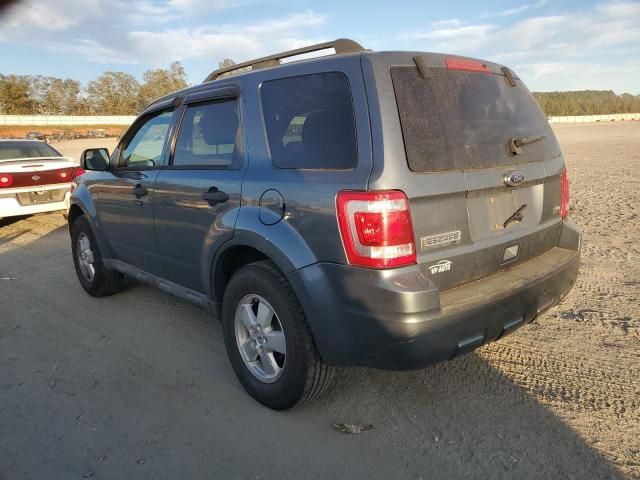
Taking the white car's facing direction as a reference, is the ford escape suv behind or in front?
behind

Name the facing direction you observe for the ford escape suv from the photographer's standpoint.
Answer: facing away from the viewer and to the left of the viewer

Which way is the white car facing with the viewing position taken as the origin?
facing away from the viewer

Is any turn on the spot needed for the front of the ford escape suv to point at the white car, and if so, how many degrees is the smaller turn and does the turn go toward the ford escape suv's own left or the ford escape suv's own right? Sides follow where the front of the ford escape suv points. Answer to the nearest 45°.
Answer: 0° — it already faces it
